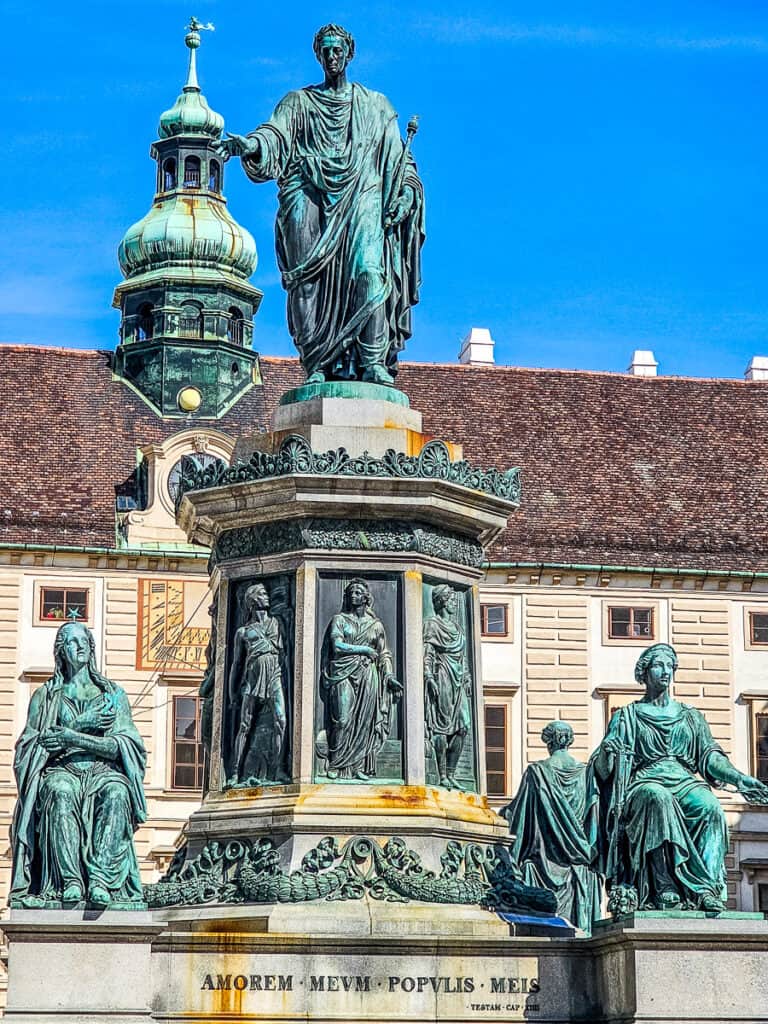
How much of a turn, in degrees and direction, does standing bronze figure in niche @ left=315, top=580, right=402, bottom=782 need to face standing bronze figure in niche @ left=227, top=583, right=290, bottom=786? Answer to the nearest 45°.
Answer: approximately 90° to its right

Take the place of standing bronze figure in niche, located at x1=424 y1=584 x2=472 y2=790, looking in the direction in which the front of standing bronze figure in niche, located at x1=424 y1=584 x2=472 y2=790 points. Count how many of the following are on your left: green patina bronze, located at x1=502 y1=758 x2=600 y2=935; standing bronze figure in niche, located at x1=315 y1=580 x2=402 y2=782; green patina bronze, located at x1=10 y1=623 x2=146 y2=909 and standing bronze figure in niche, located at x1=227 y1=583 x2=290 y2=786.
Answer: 1

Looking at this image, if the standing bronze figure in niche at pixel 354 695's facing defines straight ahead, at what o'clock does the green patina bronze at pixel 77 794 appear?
The green patina bronze is roughly at 2 o'clock from the standing bronze figure in niche.

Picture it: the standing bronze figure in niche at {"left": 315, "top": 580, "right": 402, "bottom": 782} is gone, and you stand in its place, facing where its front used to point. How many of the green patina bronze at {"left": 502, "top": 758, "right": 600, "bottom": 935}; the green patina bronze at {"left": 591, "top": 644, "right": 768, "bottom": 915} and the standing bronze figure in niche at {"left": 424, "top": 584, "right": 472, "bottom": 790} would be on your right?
0

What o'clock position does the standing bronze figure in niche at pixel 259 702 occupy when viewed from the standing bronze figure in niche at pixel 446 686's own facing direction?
the standing bronze figure in niche at pixel 259 702 is roughly at 4 o'clock from the standing bronze figure in niche at pixel 446 686.

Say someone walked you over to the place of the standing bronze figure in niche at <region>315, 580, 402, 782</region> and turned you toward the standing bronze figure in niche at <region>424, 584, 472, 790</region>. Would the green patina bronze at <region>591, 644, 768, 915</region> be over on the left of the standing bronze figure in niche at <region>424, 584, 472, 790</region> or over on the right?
right

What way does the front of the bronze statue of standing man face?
toward the camera

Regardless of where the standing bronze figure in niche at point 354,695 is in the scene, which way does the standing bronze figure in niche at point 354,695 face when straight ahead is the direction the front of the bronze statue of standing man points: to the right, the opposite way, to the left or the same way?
the same way

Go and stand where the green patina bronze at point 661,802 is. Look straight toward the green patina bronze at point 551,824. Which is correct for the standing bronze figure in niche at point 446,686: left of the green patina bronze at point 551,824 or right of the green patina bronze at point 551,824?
left

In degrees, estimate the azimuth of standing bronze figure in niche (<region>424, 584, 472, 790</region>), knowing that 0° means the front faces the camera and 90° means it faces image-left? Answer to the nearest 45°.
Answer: approximately 315°

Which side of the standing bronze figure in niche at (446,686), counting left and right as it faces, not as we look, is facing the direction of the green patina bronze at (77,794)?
right

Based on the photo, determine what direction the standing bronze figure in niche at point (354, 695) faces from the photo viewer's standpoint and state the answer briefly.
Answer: facing the viewer

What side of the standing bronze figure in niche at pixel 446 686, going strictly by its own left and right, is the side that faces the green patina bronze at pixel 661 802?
front

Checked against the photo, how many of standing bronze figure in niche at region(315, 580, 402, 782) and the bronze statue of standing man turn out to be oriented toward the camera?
2
